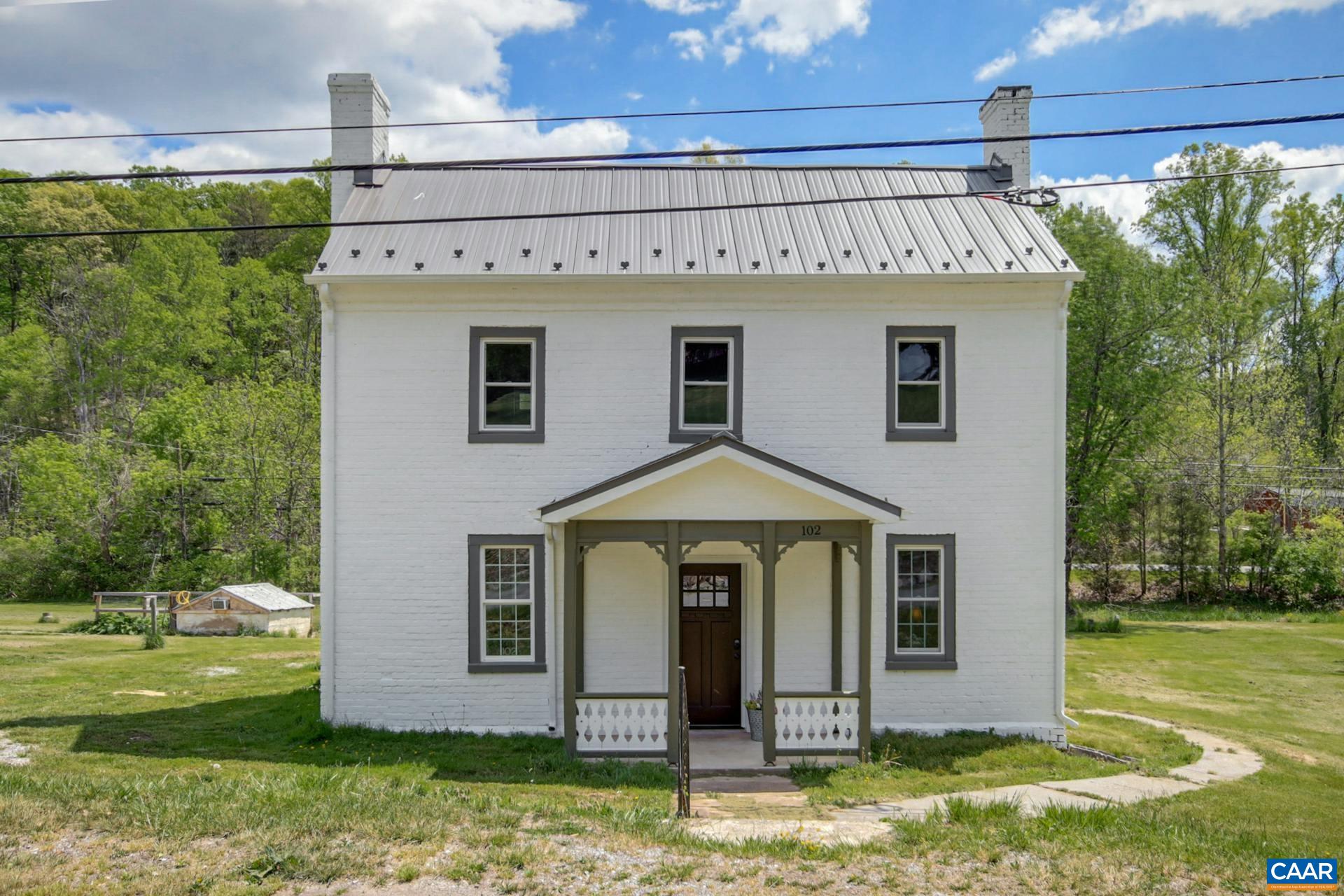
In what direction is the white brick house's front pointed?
toward the camera

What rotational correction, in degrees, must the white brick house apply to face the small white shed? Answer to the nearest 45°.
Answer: approximately 135° to its right

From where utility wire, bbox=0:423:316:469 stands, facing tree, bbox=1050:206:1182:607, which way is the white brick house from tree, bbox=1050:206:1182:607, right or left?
right

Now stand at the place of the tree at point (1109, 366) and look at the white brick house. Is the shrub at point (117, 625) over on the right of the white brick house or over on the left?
right

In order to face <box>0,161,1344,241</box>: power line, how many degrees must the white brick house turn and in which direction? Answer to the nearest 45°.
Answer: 0° — it already faces it

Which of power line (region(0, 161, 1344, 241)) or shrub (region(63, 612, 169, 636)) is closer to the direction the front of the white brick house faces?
the power line
